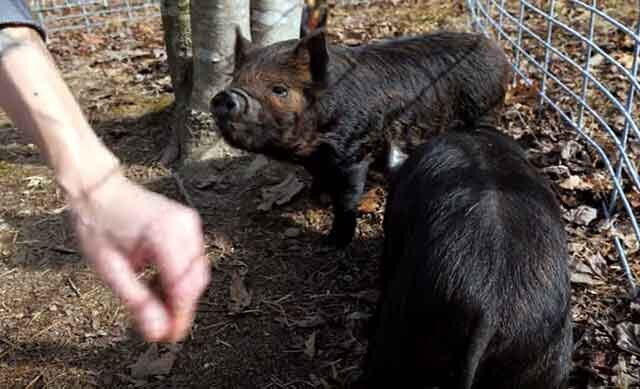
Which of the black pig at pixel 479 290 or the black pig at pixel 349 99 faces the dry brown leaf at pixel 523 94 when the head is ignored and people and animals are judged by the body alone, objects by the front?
the black pig at pixel 479 290

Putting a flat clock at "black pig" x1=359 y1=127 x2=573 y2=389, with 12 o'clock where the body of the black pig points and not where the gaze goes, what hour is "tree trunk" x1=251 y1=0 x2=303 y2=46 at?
The tree trunk is roughly at 11 o'clock from the black pig.

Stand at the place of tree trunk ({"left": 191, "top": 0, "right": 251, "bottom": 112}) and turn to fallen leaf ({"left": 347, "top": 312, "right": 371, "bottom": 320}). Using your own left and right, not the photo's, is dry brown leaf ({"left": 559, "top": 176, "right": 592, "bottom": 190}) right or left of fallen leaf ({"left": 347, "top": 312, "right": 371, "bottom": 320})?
left

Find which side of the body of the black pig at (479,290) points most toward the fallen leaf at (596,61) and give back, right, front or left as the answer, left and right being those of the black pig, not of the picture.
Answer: front

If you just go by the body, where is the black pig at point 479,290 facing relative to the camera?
away from the camera

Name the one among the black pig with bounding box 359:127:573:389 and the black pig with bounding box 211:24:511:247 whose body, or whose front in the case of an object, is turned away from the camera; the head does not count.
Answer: the black pig with bounding box 359:127:573:389

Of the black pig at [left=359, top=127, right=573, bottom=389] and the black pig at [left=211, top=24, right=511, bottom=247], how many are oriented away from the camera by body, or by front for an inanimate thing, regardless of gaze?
1

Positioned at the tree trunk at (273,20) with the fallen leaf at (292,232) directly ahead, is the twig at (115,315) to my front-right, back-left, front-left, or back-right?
front-right

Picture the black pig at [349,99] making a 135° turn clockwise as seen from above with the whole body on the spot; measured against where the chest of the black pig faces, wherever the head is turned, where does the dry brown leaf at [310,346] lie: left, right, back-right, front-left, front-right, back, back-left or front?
back

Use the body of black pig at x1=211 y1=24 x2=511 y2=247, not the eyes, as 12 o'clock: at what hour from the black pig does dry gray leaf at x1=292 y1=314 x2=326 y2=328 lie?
The dry gray leaf is roughly at 11 o'clock from the black pig.

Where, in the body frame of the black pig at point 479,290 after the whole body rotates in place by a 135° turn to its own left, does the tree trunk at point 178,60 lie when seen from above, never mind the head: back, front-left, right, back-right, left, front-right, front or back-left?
right

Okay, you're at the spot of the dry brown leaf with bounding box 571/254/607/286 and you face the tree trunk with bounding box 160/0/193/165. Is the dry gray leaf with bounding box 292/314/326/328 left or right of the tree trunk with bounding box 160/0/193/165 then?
left

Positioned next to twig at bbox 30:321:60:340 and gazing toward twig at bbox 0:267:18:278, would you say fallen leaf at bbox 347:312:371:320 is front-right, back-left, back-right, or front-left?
back-right

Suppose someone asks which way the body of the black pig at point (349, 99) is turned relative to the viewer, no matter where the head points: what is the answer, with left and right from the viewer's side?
facing the viewer and to the left of the viewer

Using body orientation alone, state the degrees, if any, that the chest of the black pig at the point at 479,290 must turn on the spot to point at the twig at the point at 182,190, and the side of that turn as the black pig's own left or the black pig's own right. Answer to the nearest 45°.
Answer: approximately 45° to the black pig's own left

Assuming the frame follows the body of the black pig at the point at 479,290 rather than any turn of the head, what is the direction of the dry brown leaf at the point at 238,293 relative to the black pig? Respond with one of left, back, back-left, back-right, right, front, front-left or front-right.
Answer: front-left
